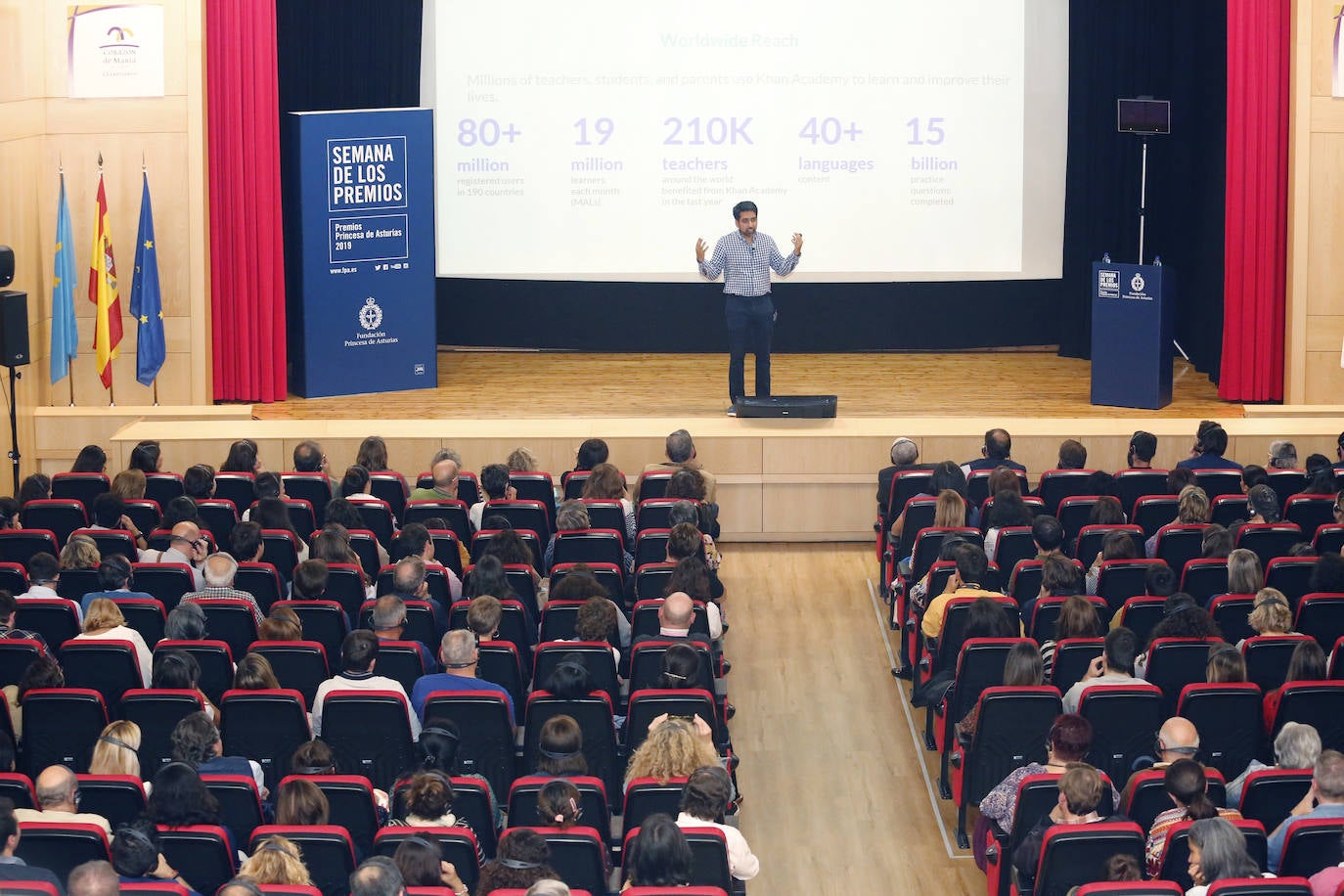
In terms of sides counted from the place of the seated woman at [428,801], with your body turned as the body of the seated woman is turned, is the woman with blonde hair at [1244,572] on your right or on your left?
on your right

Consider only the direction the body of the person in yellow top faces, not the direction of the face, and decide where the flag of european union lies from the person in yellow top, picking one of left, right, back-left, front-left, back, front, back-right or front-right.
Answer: front-left

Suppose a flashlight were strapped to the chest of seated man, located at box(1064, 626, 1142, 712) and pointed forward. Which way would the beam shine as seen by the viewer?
away from the camera

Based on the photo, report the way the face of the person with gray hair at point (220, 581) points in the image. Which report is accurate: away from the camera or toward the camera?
away from the camera

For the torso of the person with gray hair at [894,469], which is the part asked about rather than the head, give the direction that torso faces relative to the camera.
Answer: away from the camera

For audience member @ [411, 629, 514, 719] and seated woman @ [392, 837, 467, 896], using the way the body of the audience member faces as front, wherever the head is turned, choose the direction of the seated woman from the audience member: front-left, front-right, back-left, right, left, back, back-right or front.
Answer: back

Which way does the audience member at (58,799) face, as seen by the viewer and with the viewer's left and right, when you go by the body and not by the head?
facing away from the viewer

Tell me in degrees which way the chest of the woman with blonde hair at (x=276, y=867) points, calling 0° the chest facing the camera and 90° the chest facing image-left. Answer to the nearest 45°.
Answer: approximately 180°

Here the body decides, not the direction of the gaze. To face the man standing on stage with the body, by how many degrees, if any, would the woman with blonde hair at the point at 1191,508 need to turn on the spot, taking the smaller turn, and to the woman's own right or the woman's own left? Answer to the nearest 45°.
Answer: approximately 45° to the woman's own left

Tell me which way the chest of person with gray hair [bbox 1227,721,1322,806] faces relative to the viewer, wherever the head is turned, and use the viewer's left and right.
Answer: facing away from the viewer

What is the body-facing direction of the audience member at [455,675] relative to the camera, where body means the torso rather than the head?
away from the camera

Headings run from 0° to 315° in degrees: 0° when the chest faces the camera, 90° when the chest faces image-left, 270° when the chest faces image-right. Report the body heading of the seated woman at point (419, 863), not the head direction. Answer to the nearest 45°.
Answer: approximately 180°

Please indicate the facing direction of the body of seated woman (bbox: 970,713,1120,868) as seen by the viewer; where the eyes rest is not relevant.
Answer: away from the camera

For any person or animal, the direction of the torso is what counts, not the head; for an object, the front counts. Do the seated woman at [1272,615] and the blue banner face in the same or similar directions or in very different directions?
very different directions

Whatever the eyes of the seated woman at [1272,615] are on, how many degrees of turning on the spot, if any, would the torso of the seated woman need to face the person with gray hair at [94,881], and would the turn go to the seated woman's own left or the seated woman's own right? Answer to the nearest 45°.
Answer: approximately 135° to the seated woman's own left

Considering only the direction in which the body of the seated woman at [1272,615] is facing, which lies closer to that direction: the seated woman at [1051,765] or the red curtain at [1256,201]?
the red curtain
